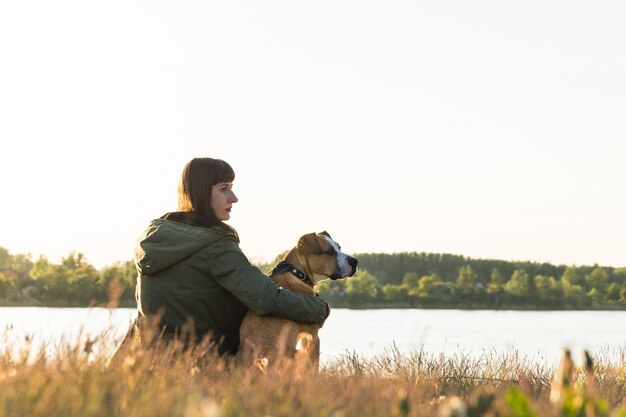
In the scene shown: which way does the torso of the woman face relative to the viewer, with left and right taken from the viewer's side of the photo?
facing away from the viewer and to the right of the viewer

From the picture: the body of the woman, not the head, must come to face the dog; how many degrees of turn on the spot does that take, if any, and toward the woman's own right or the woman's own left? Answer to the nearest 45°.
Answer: approximately 45° to the woman's own right

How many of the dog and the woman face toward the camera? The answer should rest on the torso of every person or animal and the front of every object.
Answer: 0

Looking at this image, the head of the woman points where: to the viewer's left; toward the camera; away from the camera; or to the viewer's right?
to the viewer's right
